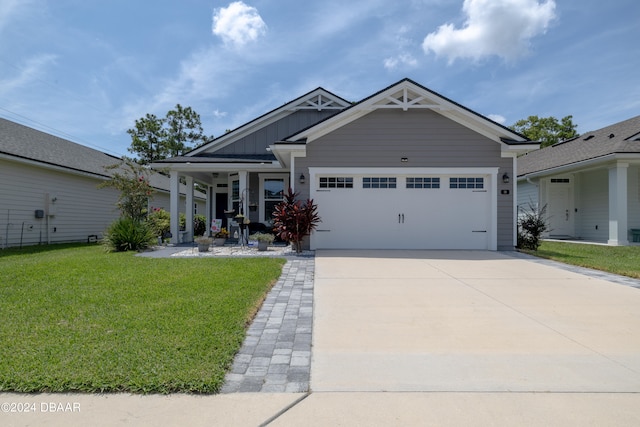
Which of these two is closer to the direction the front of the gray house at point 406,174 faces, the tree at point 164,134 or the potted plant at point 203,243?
the potted plant

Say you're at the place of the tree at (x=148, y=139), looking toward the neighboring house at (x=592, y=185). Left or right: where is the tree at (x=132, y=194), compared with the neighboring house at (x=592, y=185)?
right

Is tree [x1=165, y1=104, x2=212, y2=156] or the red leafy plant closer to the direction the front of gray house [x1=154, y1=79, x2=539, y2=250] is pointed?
the red leafy plant

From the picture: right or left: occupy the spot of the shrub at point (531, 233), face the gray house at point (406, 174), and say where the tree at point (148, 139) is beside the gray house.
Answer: right

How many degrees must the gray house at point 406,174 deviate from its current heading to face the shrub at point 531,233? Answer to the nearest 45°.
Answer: approximately 90° to its left

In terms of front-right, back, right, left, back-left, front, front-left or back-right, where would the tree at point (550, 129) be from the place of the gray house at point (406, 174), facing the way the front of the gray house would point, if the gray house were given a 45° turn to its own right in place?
back

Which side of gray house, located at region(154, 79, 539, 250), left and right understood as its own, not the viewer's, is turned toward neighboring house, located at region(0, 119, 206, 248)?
right

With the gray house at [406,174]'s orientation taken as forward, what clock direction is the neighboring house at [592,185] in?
The neighboring house is roughly at 8 o'clock from the gray house.

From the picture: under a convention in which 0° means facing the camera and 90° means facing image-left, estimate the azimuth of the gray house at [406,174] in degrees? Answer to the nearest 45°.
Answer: approximately 0°

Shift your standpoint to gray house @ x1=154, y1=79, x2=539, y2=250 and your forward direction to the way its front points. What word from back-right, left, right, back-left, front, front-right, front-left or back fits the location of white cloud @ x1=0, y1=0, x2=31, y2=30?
right

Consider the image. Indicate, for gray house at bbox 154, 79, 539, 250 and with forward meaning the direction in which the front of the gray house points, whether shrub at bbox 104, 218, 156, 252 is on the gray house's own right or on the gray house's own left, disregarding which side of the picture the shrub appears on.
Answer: on the gray house's own right

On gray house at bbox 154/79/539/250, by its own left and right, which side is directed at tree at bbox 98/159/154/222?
right
